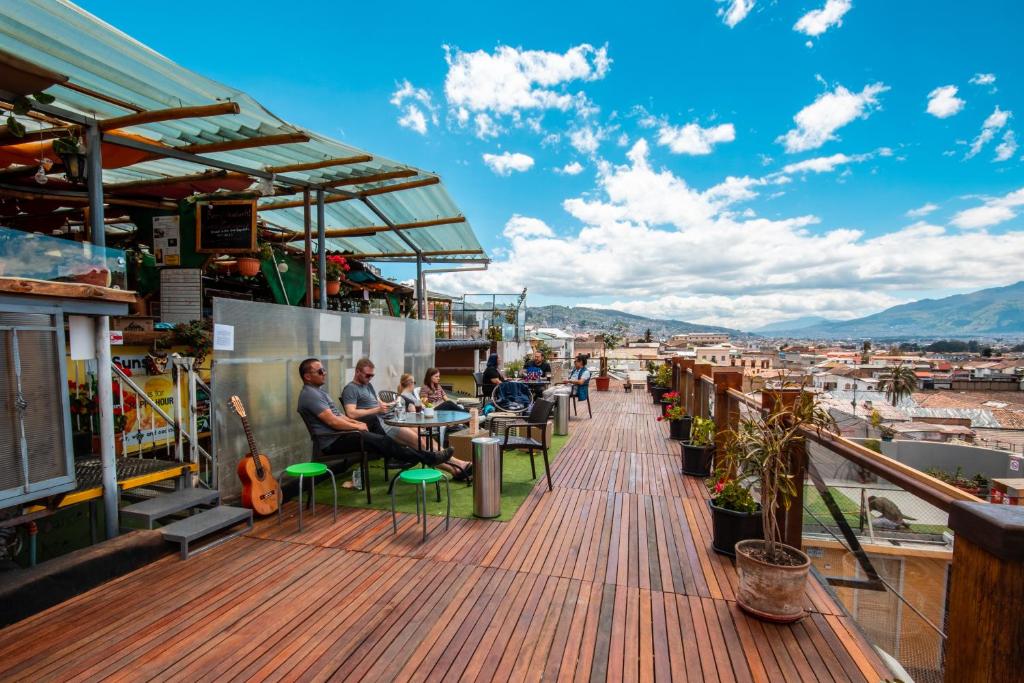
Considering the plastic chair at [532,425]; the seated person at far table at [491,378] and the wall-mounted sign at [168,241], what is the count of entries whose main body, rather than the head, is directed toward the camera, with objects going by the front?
1

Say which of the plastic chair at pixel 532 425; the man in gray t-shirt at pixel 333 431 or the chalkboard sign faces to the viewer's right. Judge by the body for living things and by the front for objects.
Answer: the man in gray t-shirt

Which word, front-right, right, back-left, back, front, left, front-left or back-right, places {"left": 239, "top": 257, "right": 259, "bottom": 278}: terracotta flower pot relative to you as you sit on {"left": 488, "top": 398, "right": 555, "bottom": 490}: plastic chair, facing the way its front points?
front

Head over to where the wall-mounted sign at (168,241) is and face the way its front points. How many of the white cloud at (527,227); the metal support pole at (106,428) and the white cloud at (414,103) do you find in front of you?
1

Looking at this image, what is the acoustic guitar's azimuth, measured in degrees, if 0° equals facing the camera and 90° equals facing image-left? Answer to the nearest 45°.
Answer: approximately 315°

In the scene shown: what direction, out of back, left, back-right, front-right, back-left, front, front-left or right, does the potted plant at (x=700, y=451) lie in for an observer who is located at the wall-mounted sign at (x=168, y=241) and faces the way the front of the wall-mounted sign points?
front-left

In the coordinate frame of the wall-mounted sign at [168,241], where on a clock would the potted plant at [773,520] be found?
The potted plant is roughly at 11 o'clock from the wall-mounted sign.

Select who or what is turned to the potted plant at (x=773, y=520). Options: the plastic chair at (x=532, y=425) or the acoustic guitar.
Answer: the acoustic guitar

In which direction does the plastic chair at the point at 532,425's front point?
to the viewer's left

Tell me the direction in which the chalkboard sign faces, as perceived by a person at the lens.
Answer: facing the viewer

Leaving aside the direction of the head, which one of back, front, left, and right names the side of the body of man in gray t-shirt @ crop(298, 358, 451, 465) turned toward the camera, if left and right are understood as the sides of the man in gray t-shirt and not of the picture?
right

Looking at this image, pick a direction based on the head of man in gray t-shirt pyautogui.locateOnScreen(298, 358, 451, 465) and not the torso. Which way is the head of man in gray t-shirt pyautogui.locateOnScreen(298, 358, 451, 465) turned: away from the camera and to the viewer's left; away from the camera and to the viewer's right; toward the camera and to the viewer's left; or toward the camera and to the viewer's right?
toward the camera and to the viewer's right

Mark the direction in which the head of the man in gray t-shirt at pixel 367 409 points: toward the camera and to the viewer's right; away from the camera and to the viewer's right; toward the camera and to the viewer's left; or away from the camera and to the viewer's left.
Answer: toward the camera and to the viewer's right
